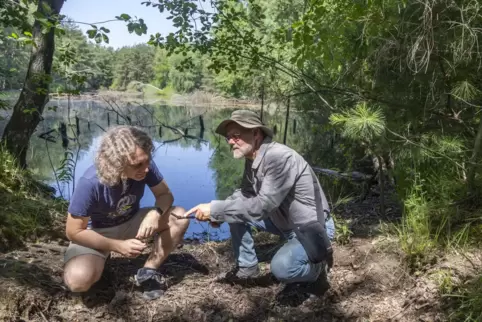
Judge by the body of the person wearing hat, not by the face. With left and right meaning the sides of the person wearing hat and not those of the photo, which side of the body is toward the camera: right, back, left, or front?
left

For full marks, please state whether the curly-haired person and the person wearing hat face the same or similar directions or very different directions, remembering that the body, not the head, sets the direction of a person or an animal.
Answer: very different directions

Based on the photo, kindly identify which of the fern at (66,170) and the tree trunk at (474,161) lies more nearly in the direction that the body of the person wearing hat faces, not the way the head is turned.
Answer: the fern

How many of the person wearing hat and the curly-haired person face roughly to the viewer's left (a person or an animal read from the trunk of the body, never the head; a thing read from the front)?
1

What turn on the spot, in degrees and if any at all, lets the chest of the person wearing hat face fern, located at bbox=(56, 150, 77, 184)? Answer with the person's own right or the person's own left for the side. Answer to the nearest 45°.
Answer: approximately 45° to the person's own right

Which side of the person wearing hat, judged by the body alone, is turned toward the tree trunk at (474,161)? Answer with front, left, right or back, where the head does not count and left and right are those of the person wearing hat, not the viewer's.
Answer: back

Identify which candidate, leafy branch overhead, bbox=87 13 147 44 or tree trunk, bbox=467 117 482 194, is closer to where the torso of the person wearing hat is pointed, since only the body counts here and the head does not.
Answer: the leafy branch overhead
